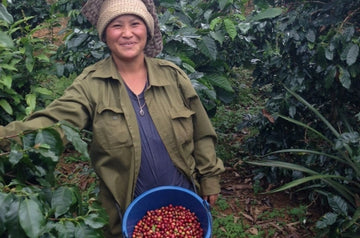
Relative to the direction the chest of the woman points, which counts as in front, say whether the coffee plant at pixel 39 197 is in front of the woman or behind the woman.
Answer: in front

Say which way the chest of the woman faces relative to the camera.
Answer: toward the camera

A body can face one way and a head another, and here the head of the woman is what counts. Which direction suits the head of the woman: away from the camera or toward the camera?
toward the camera
